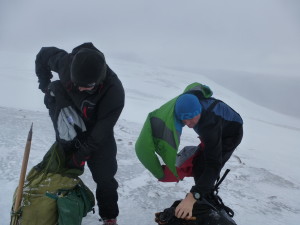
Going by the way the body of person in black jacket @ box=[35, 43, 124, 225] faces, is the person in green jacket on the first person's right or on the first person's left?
on the first person's left

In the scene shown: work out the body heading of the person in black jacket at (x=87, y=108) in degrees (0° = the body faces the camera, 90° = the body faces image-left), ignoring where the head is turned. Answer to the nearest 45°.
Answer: approximately 0°
